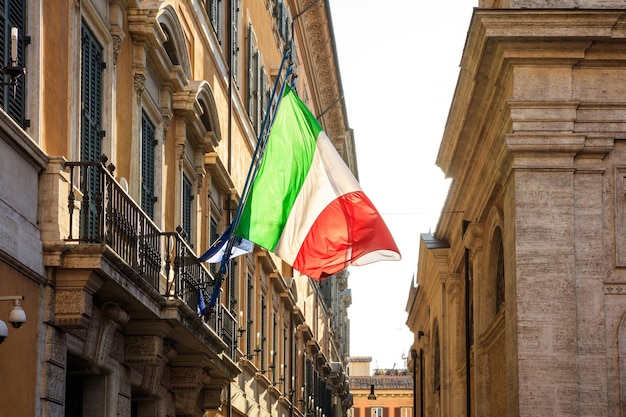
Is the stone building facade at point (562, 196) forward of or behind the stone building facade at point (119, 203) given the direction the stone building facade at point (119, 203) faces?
forward

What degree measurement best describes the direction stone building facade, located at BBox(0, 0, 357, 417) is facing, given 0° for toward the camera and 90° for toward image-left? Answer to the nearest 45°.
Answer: approximately 270°
